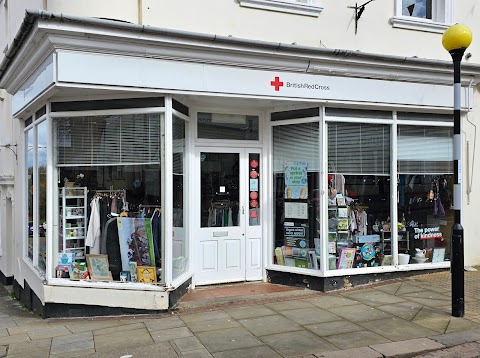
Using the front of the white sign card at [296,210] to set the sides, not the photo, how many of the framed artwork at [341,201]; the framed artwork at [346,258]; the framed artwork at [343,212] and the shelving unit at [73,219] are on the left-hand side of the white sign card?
3

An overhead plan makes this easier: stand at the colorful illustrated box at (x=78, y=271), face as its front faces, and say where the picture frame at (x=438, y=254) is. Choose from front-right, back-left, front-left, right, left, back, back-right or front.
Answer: left

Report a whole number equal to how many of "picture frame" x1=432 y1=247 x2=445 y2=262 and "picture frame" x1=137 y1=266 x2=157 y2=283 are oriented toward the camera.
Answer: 2

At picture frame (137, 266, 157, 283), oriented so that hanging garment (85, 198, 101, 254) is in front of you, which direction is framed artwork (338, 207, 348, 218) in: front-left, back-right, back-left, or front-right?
back-right

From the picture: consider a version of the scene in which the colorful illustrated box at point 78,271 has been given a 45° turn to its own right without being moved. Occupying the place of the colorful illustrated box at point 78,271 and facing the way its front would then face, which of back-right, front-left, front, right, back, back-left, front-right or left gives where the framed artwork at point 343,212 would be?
back-left

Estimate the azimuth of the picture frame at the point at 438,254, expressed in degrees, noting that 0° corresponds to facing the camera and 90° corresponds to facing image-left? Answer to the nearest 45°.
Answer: approximately 0°

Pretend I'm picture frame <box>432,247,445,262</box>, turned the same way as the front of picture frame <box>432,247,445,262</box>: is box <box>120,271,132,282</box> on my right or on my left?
on my right

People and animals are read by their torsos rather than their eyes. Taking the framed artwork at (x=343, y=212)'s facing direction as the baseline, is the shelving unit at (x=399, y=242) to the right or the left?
on its left

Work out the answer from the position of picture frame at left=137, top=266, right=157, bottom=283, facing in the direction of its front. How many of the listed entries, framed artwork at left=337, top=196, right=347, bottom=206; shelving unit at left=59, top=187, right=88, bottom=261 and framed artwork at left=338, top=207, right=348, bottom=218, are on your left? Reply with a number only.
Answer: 2

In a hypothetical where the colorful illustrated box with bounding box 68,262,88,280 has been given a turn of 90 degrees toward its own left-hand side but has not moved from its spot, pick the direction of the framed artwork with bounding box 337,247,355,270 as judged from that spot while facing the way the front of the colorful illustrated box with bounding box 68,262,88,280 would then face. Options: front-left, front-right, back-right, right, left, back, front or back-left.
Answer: front
